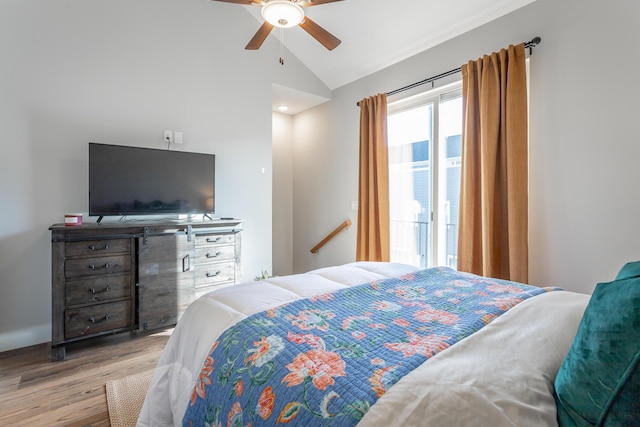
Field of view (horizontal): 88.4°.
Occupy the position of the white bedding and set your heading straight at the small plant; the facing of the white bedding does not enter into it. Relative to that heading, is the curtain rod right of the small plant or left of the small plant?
right

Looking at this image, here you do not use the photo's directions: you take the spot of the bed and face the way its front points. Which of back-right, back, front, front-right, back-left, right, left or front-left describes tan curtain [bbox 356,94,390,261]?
front-right

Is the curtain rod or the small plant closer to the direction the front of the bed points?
the small plant

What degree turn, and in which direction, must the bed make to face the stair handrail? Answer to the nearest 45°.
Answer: approximately 45° to its right

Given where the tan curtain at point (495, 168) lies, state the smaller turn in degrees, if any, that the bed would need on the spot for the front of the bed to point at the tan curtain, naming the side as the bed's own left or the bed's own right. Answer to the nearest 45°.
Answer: approximately 90° to the bed's own right

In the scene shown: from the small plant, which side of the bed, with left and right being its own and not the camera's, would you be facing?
front

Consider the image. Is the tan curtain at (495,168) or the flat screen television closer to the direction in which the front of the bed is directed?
the flat screen television

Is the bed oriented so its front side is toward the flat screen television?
yes

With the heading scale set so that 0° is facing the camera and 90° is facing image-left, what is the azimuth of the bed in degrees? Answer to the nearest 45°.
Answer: approximately 135°
